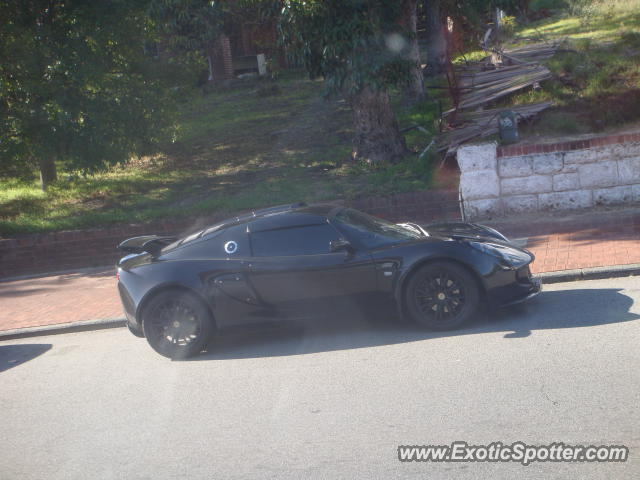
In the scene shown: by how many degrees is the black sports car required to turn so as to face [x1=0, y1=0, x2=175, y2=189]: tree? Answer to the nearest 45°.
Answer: approximately 135° to its left

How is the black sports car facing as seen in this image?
to the viewer's right

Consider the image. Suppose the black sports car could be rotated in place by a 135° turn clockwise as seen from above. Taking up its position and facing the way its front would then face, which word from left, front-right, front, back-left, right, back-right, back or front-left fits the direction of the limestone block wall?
back

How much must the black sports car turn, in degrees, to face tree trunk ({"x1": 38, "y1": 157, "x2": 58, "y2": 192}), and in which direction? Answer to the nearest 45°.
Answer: approximately 135° to its left

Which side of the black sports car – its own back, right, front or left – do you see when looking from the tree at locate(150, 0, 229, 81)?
left

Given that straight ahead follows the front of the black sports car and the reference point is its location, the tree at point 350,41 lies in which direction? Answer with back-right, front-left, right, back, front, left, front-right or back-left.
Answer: left
